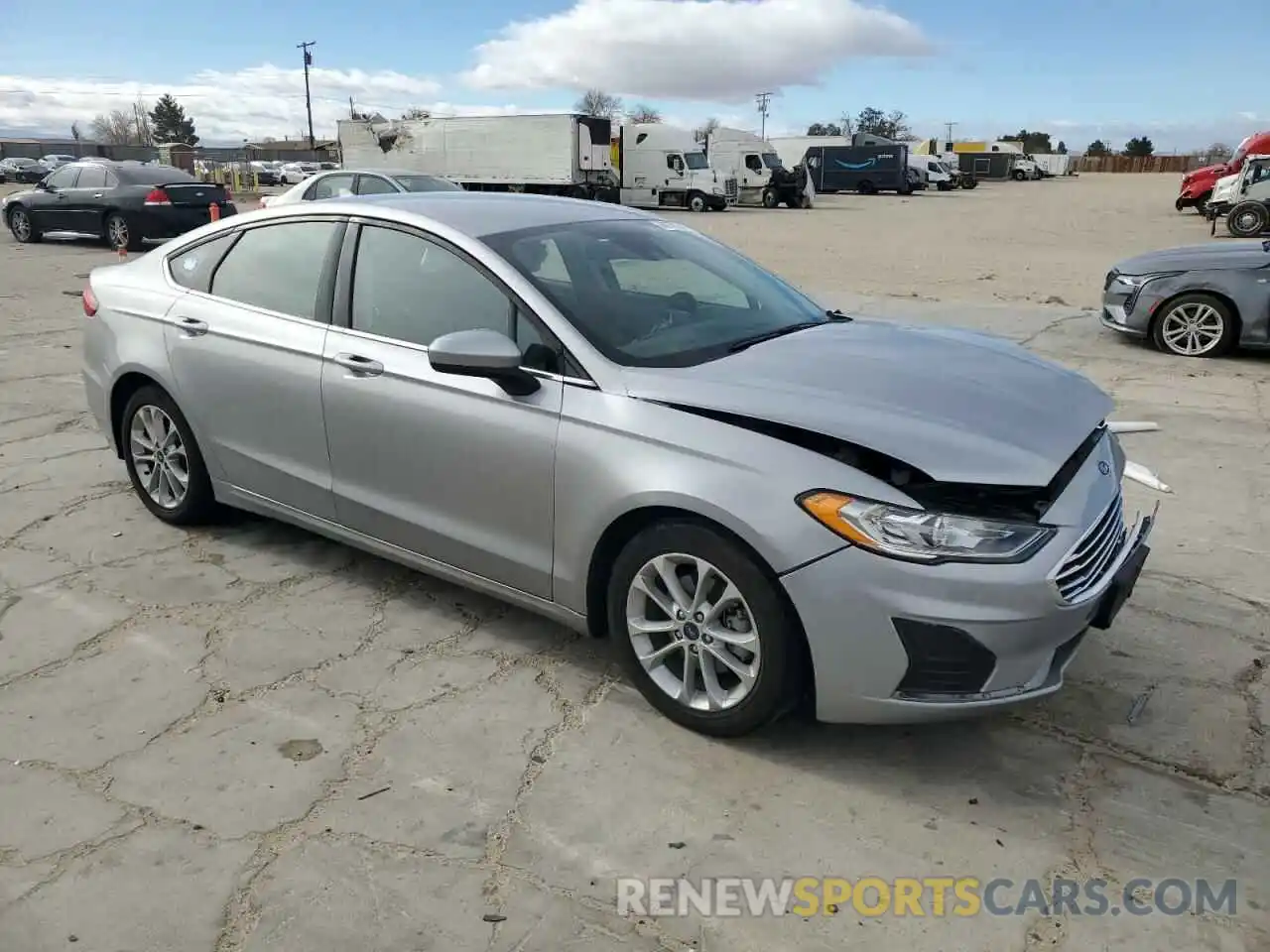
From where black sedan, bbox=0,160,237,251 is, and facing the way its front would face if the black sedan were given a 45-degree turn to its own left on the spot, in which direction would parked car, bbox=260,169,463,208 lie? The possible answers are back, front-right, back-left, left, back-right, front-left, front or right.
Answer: back-left

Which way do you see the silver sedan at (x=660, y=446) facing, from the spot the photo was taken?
facing the viewer and to the right of the viewer

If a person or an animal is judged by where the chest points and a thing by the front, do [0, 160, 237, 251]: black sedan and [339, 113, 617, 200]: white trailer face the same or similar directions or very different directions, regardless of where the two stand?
very different directions

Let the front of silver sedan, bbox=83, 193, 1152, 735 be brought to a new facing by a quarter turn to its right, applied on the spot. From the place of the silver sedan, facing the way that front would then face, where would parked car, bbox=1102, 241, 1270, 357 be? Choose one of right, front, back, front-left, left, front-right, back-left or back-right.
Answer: back

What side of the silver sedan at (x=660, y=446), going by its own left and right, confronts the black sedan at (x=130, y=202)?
back

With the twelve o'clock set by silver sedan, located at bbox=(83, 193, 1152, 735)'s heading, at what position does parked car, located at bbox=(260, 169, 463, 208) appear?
The parked car is roughly at 7 o'clock from the silver sedan.

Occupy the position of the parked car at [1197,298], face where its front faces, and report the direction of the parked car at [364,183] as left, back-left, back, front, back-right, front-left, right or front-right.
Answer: front

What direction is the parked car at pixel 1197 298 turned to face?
to the viewer's left

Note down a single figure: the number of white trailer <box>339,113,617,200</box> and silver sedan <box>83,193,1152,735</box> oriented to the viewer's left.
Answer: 0

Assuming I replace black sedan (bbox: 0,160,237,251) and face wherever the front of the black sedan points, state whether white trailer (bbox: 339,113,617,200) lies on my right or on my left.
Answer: on my right

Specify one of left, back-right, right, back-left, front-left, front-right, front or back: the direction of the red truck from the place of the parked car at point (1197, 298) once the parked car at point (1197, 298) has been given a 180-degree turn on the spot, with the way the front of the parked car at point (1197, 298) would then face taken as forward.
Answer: left

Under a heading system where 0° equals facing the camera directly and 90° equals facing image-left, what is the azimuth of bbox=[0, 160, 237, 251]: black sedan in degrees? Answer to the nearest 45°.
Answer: approximately 135°

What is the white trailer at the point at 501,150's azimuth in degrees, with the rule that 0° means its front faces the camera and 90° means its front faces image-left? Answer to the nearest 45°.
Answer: approximately 315°

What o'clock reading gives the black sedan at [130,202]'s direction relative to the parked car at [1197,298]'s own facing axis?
The black sedan is roughly at 12 o'clock from the parked car.

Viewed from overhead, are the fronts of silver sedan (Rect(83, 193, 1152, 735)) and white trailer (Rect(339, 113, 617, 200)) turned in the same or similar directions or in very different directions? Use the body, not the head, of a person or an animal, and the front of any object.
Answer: same or similar directions
